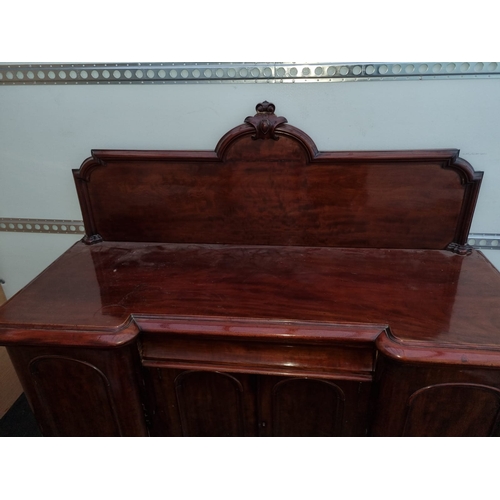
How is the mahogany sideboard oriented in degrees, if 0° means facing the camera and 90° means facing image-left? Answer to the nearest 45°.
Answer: approximately 0°
